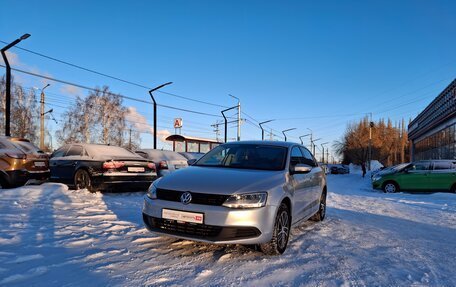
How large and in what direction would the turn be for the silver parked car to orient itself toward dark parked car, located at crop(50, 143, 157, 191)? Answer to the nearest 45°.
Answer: approximately 90° to its left

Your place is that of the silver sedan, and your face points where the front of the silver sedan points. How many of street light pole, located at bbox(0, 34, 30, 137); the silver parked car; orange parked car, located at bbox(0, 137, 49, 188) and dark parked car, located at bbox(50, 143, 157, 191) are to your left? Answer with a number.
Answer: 0

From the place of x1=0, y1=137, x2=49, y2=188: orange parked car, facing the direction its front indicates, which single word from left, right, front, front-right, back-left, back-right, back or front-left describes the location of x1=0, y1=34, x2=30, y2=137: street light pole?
front-right

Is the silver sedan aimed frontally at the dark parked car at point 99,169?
no

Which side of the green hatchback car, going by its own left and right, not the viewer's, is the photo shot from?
left

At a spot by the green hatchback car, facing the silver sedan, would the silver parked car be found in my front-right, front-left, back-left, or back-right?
front-right

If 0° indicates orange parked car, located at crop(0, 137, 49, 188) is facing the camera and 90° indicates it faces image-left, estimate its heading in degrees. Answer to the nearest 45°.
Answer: approximately 135°

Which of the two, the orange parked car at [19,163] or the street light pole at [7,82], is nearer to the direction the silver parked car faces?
the street light pole

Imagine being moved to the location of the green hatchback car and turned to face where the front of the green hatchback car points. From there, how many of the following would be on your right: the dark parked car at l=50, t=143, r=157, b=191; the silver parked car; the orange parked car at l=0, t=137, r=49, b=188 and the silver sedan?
0

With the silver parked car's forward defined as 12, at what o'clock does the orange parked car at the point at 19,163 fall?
The orange parked car is roughly at 9 o'clock from the silver parked car.

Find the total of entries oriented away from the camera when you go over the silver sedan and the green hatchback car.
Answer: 0

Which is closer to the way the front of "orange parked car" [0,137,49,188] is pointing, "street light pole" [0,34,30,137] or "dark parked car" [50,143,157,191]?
the street light pole

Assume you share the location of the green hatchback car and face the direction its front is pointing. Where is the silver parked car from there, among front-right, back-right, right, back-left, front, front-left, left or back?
front-left

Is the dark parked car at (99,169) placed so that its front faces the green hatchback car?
no

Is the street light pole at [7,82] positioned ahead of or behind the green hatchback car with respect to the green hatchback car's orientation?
ahead

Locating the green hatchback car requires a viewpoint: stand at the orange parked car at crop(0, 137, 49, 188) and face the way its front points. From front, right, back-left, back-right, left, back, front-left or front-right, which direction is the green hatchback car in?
back-right

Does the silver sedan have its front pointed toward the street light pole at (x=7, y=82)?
no

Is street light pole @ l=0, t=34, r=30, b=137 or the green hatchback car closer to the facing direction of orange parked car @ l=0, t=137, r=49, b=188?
the street light pole

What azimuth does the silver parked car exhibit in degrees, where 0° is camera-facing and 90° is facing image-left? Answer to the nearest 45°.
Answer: approximately 135°

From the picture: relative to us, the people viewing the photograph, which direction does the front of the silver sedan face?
facing the viewer and to the left of the viewer
